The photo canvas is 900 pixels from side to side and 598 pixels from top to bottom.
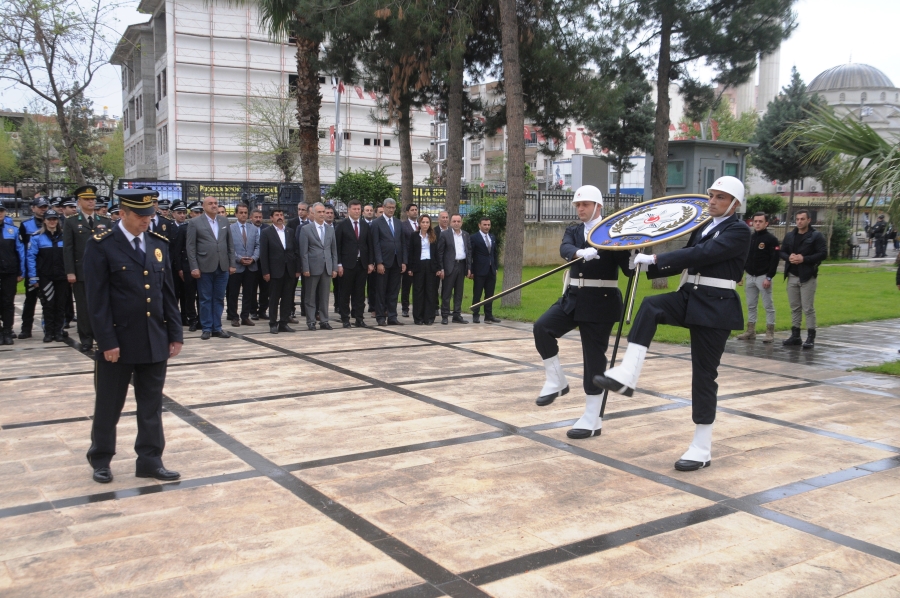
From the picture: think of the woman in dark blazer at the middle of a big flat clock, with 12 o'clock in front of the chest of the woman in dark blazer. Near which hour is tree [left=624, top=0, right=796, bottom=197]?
The tree is roughly at 8 o'clock from the woman in dark blazer.

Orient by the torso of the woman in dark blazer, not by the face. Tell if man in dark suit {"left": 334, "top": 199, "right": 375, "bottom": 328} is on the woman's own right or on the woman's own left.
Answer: on the woman's own right

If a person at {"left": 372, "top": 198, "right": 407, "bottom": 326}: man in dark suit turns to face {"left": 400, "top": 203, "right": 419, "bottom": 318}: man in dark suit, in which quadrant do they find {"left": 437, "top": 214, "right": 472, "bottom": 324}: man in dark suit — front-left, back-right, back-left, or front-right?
front-right

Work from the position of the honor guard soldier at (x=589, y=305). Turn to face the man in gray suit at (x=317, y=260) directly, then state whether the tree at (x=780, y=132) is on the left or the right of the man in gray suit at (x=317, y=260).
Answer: right

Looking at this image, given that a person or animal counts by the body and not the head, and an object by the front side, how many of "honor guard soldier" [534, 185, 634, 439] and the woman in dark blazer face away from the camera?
0

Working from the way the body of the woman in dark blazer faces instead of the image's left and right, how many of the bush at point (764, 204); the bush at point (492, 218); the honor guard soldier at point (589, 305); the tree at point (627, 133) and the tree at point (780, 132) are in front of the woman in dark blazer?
1

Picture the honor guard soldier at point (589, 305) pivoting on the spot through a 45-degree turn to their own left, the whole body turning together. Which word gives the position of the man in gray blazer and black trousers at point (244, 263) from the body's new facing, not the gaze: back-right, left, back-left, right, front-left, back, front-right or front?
back-right

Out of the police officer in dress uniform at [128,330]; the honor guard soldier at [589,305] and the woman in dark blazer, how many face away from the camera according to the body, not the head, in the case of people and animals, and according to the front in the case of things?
0

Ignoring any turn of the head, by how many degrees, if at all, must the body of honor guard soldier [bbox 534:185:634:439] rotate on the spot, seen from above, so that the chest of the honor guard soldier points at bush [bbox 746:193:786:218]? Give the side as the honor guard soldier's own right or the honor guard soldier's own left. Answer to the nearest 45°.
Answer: approximately 135° to the honor guard soldier's own right

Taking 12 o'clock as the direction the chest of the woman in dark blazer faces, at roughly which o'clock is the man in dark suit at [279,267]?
The man in dark suit is roughly at 2 o'clock from the woman in dark blazer.

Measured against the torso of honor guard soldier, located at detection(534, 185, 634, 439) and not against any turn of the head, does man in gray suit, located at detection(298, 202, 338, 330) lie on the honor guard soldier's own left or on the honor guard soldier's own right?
on the honor guard soldier's own right

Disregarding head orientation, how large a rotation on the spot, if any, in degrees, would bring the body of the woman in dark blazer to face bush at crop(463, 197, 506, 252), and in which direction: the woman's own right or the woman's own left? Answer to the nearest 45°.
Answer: approximately 180°

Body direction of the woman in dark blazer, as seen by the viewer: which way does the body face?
toward the camera
